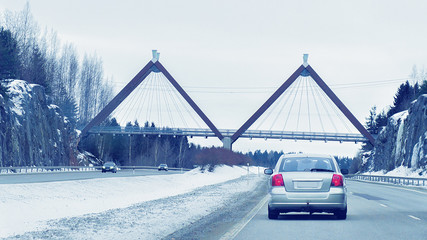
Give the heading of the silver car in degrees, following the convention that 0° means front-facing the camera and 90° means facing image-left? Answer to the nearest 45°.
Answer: approximately 180°
